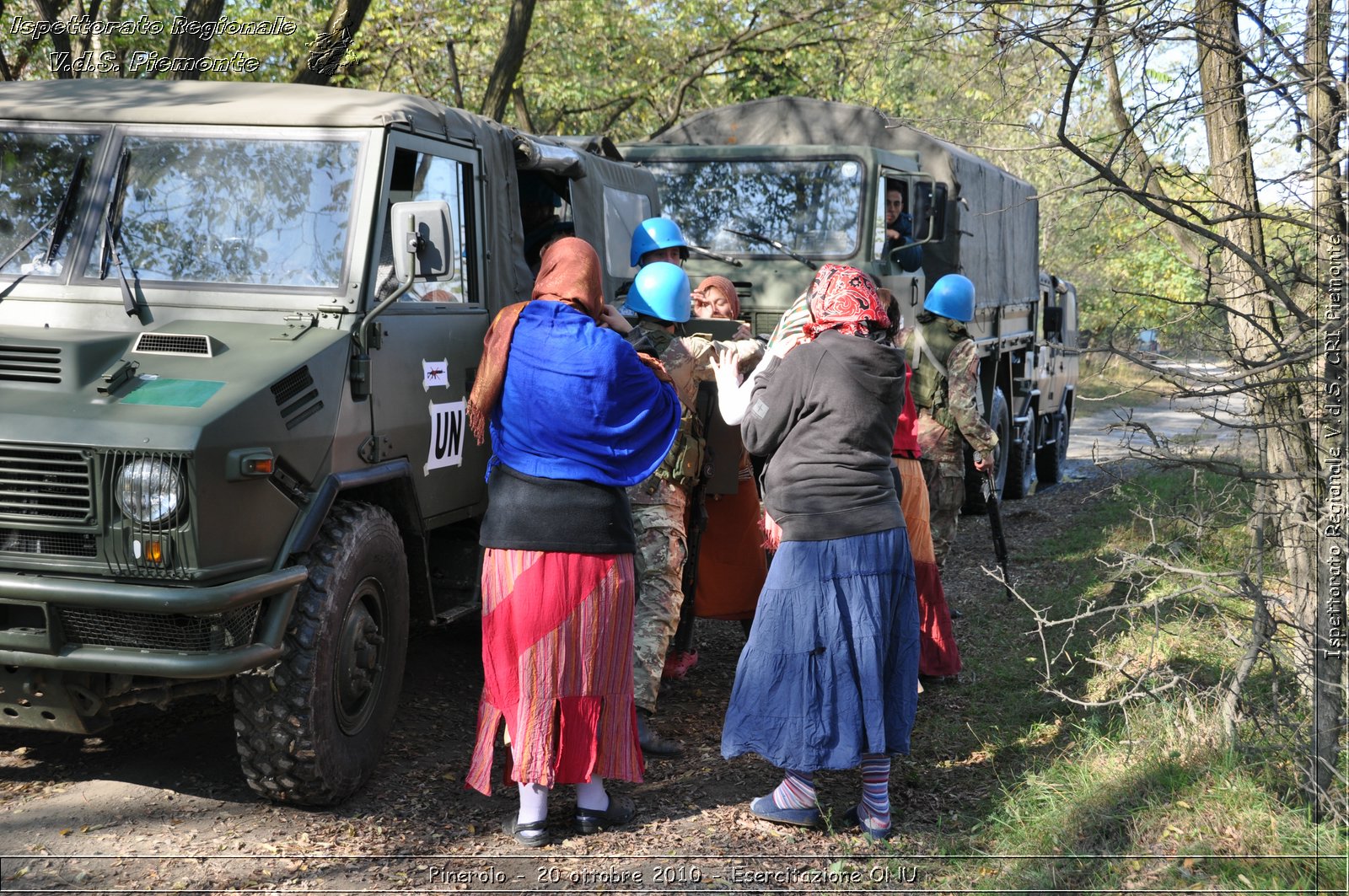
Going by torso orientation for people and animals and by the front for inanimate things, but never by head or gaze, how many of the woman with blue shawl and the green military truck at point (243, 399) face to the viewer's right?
0

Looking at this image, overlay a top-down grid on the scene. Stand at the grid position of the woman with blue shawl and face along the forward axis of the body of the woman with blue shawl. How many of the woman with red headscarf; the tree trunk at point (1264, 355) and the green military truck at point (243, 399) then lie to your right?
2

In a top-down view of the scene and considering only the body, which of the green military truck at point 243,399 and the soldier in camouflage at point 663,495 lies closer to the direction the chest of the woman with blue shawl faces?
the soldier in camouflage

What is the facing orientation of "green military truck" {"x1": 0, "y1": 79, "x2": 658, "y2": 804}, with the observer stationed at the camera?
facing the viewer and to the left of the viewer

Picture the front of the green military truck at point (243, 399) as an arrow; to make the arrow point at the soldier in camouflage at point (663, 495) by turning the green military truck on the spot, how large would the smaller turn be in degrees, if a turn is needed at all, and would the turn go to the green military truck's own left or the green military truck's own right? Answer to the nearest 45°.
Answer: approximately 135° to the green military truck's own left

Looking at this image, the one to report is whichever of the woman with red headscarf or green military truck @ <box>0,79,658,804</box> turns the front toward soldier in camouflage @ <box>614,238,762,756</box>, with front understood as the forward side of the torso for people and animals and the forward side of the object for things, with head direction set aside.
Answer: the woman with red headscarf

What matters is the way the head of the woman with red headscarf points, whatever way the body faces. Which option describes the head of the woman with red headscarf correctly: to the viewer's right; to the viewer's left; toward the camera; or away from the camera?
away from the camera

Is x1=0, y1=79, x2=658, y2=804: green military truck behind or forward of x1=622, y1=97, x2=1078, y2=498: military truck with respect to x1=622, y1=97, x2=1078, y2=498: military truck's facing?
forward

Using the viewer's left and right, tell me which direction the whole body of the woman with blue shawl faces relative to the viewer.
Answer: facing away from the viewer

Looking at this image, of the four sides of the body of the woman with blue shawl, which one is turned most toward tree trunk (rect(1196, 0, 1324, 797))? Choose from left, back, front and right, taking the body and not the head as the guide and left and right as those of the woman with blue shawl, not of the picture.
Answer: right

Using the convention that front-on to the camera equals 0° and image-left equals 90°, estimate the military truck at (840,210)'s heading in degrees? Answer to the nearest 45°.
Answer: approximately 45°

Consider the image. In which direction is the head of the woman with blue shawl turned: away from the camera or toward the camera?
away from the camera
